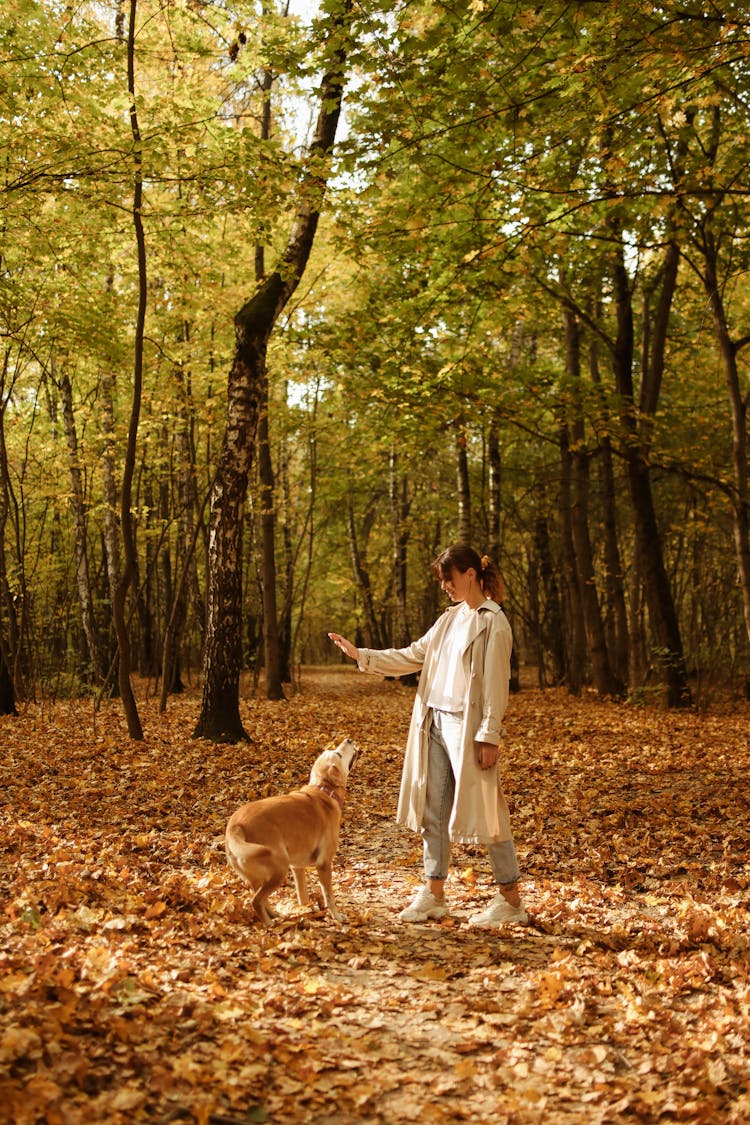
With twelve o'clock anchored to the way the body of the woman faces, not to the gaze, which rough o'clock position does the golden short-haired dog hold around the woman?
The golden short-haired dog is roughly at 1 o'clock from the woman.

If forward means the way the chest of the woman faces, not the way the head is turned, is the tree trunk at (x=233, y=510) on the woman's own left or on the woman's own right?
on the woman's own right

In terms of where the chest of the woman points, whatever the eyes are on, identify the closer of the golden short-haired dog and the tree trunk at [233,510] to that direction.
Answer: the golden short-haired dog

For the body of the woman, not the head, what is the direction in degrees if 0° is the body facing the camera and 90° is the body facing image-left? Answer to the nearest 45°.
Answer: approximately 45°

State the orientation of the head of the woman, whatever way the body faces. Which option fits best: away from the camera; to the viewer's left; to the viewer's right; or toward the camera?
to the viewer's left
